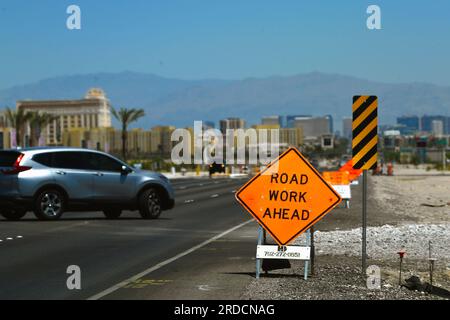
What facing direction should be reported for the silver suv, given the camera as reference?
facing away from the viewer and to the right of the viewer

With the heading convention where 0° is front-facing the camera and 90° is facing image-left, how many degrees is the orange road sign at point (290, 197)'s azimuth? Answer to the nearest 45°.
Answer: approximately 0°

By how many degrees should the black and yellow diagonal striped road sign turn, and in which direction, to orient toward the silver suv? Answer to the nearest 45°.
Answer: approximately 135° to its right

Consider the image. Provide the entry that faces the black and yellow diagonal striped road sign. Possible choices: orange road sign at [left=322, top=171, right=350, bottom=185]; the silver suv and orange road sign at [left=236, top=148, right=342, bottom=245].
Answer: orange road sign at [left=322, top=171, right=350, bottom=185]

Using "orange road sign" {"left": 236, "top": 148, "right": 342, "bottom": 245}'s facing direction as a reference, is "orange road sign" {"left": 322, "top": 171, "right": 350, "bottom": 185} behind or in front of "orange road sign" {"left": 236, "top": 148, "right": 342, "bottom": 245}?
behind

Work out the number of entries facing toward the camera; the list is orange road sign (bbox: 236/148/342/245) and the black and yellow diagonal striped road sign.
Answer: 2

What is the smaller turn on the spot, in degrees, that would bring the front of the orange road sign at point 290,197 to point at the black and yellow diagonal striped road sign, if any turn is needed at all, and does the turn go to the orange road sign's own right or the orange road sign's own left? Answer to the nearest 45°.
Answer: approximately 90° to the orange road sign's own left

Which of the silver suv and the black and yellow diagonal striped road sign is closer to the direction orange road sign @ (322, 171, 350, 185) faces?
the black and yellow diagonal striped road sign

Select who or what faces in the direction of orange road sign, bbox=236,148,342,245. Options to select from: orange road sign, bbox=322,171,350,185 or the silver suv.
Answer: orange road sign, bbox=322,171,350,185

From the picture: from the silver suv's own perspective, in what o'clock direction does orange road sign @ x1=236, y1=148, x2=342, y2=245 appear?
The orange road sign is roughly at 4 o'clock from the silver suv.
